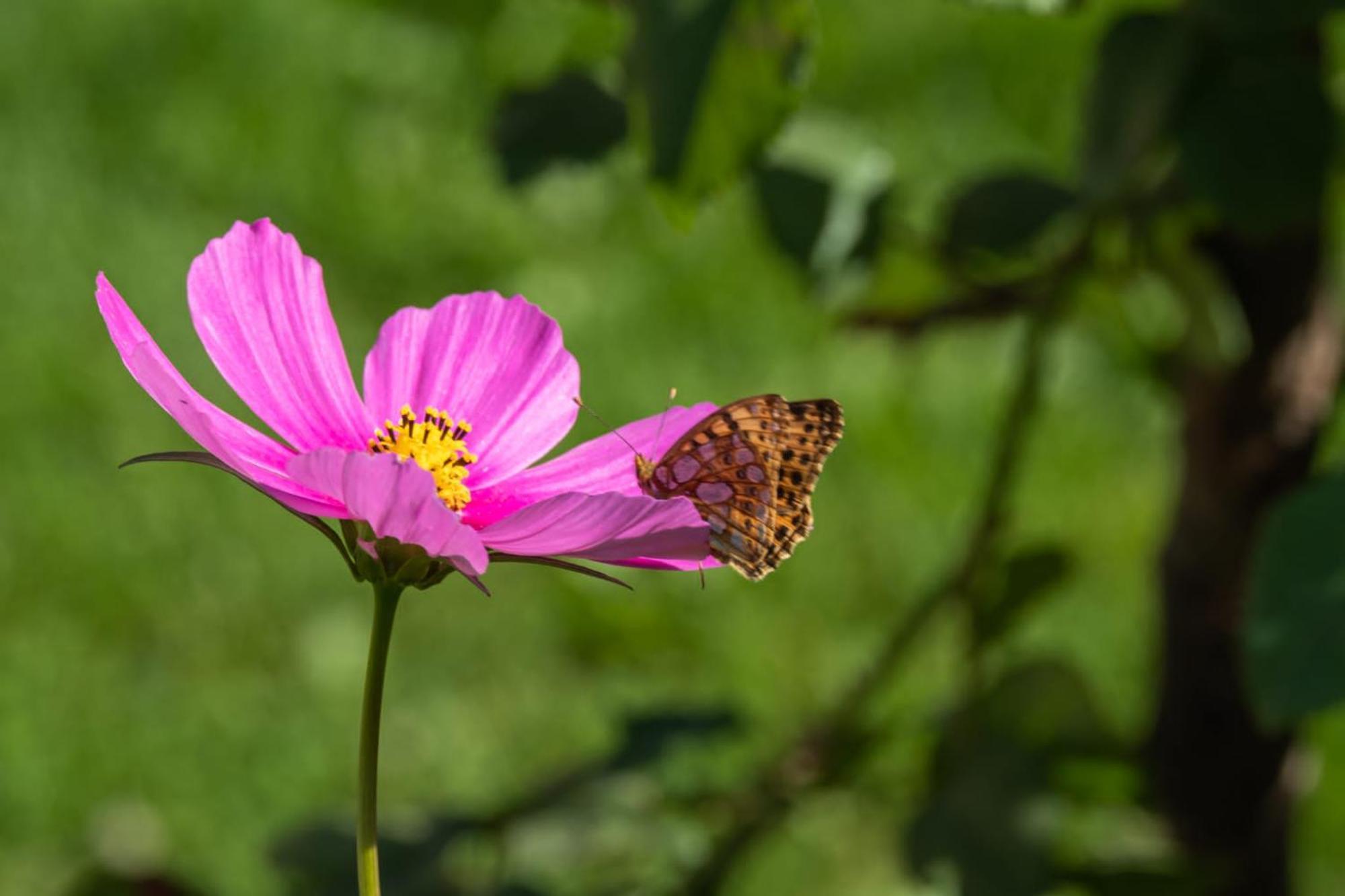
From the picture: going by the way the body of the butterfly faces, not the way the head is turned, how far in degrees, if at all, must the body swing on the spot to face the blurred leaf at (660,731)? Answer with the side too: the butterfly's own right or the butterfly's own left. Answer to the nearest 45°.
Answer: approximately 90° to the butterfly's own right

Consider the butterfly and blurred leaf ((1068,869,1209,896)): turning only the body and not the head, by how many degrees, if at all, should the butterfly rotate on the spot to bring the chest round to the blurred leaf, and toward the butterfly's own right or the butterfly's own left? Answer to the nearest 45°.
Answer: approximately 90° to the butterfly's own right

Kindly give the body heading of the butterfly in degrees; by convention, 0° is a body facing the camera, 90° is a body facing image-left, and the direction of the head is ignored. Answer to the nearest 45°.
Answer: approximately 90°

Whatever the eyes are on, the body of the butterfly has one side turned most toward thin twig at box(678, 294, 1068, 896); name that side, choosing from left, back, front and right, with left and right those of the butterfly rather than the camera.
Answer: right
